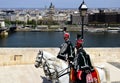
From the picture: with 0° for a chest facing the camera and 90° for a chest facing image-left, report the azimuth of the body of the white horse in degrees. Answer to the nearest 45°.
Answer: approximately 90°

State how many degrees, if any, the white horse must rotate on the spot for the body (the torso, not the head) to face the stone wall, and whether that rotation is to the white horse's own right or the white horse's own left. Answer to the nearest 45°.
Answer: approximately 90° to the white horse's own right
